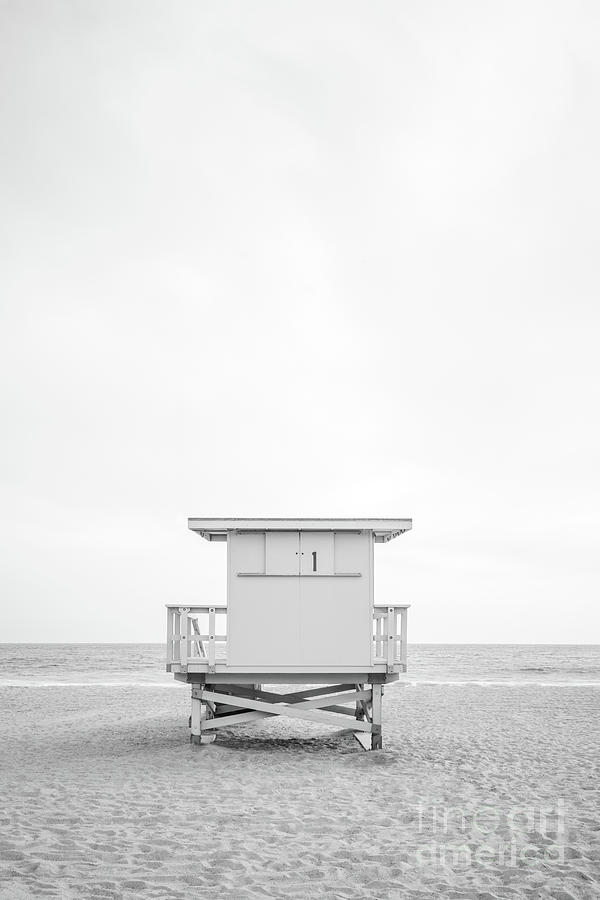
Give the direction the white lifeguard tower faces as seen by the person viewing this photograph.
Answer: facing away from the viewer
